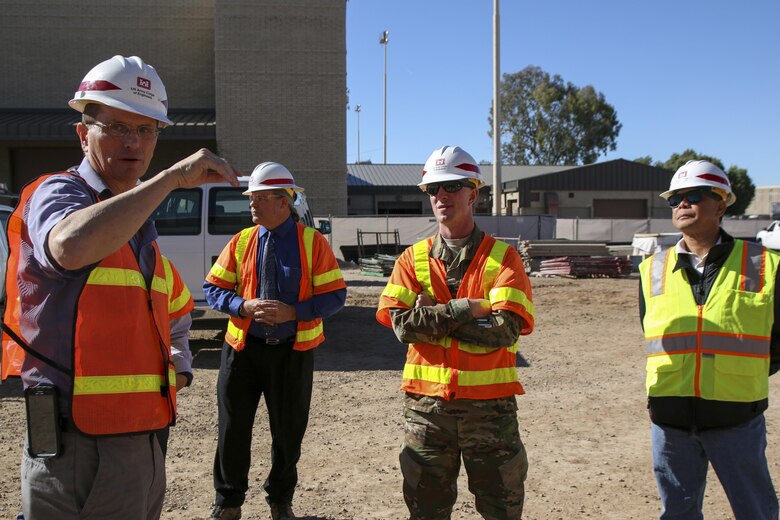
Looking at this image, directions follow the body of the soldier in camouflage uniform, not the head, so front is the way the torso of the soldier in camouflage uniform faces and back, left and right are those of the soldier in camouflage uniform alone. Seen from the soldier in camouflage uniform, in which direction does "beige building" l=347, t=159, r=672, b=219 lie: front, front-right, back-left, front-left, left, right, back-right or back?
back

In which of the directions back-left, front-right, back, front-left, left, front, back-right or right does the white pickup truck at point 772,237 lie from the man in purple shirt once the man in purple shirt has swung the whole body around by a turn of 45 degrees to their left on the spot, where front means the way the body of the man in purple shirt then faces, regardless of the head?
front-left

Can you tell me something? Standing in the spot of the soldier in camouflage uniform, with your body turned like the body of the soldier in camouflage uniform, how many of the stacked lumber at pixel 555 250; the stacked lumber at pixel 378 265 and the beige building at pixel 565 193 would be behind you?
3

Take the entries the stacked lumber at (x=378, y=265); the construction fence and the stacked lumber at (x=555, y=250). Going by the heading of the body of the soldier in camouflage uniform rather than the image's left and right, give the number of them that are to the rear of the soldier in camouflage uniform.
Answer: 3

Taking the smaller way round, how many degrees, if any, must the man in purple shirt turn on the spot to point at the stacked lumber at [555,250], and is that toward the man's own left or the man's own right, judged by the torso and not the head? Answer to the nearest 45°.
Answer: approximately 90° to the man's own left

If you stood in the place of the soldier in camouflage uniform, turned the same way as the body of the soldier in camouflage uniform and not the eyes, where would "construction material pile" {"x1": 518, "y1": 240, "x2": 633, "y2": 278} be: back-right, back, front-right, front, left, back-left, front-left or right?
back

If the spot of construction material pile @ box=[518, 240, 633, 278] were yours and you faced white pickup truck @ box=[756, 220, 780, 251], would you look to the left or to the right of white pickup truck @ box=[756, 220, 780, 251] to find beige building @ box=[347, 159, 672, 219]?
left

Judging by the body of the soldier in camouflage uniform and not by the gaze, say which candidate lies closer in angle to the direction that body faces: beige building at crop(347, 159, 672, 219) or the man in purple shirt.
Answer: the man in purple shirt

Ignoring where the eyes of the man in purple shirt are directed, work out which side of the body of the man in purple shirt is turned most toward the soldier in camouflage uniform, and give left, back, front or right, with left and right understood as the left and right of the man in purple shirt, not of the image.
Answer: left
